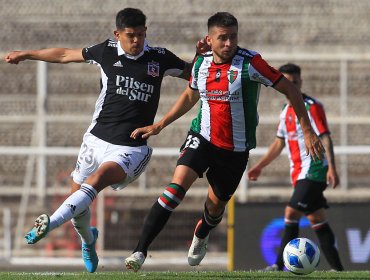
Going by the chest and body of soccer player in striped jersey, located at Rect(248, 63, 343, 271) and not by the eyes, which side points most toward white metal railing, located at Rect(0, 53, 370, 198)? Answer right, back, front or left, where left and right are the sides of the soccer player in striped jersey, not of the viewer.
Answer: right

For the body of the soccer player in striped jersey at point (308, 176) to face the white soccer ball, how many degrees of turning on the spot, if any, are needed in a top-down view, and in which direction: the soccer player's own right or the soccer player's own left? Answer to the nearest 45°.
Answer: approximately 45° to the soccer player's own left

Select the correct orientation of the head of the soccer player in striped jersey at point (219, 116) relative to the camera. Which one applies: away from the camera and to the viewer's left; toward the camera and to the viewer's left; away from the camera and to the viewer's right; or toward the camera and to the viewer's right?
toward the camera and to the viewer's right

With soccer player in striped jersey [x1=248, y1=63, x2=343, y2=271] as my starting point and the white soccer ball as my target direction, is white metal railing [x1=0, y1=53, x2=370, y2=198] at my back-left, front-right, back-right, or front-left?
back-right

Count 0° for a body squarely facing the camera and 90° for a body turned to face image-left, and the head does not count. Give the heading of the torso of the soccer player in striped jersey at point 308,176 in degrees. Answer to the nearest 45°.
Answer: approximately 45°
